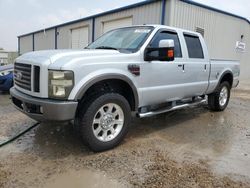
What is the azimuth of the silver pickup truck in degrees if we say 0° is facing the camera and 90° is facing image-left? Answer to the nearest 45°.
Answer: approximately 45°

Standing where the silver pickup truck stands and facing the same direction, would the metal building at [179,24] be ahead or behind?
behind
